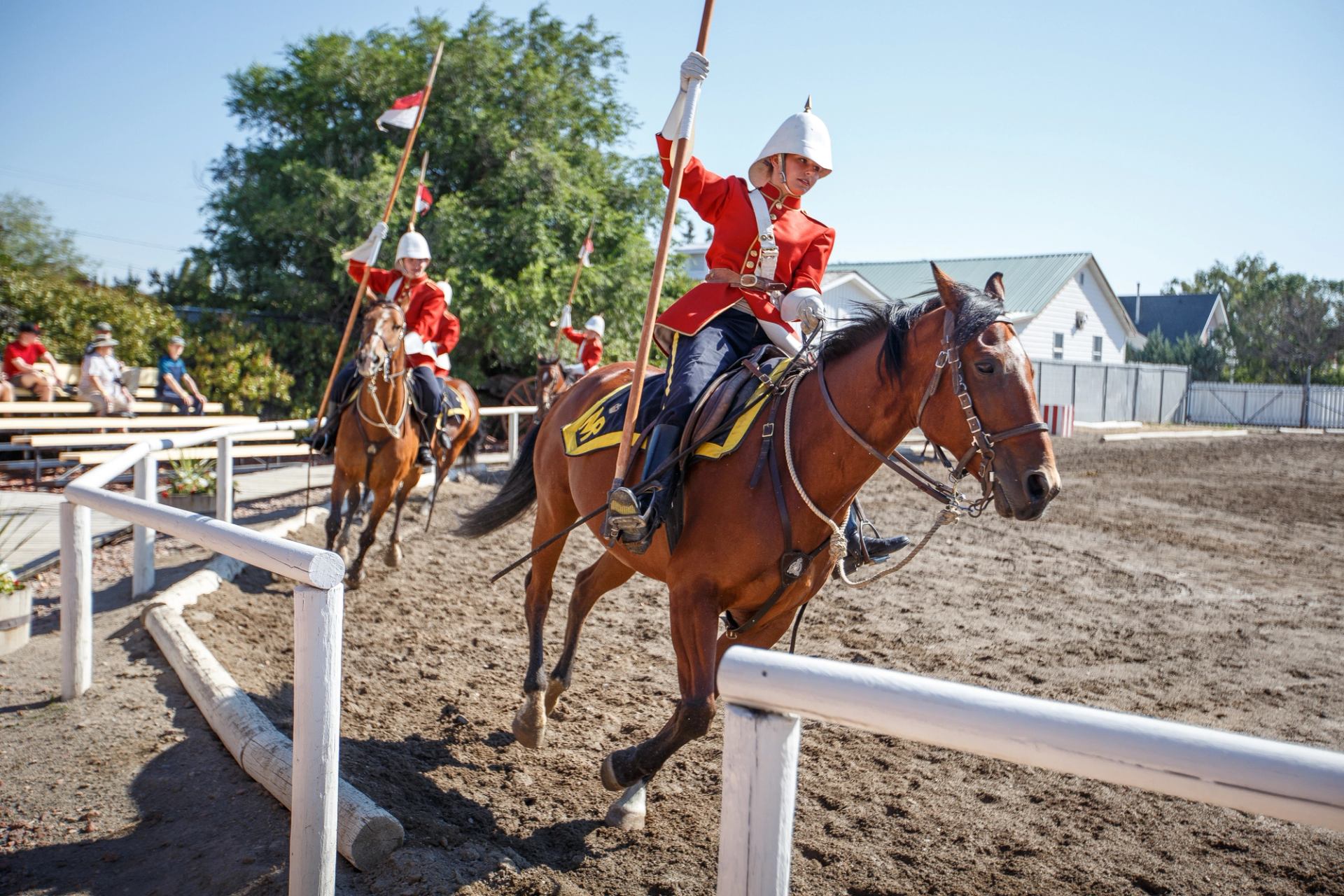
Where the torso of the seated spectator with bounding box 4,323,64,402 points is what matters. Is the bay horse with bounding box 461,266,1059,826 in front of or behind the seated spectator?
in front

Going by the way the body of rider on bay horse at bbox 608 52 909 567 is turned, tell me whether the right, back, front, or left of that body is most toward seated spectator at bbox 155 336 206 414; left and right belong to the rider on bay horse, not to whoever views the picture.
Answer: back

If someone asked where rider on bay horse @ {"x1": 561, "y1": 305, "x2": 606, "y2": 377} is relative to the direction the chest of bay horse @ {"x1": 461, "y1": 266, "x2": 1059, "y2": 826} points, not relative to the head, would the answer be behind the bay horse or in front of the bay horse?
behind

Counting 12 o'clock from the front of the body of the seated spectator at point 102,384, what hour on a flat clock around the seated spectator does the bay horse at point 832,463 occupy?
The bay horse is roughly at 1 o'clock from the seated spectator.

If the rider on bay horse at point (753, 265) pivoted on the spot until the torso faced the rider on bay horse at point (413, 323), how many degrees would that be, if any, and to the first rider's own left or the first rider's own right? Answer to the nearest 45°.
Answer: approximately 180°

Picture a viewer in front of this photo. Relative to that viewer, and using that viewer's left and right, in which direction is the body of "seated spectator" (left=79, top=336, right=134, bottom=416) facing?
facing the viewer and to the right of the viewer

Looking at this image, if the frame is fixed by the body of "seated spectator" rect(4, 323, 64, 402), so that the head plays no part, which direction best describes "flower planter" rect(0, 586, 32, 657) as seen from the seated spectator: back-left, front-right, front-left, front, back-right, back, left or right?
front-right

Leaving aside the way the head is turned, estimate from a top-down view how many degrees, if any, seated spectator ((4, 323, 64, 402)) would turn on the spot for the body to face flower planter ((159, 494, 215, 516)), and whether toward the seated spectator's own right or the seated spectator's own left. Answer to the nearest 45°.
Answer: approximately 45° to the seated spectator's own right

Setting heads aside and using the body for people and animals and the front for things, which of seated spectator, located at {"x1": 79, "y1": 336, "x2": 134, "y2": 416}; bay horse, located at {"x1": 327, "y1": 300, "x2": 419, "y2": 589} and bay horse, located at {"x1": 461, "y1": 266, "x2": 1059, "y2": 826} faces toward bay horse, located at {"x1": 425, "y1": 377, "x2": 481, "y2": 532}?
the seated spectator

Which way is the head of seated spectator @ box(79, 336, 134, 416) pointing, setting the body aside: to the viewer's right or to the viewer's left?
to the viewer's right

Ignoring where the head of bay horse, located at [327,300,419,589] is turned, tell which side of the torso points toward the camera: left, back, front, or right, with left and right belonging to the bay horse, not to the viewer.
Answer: front

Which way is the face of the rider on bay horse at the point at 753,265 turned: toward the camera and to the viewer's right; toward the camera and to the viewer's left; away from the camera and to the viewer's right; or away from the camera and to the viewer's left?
toward the camera and to the viewer's right
